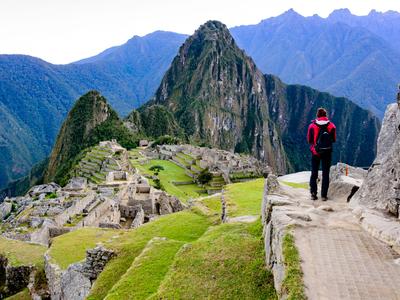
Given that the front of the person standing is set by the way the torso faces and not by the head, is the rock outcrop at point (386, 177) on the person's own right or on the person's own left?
on the person's own right

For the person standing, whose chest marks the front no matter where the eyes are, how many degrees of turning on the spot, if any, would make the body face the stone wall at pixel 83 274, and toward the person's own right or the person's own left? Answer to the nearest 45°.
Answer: approximately 90° to the person's own left

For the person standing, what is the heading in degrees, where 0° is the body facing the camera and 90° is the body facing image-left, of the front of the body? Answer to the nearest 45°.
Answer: approximately 180°

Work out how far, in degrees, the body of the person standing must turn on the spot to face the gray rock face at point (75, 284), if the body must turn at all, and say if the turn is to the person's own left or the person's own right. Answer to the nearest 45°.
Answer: approximately 90° to the person's own left

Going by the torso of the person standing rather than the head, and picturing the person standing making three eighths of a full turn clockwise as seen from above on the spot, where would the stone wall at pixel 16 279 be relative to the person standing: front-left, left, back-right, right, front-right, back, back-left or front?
back-right
